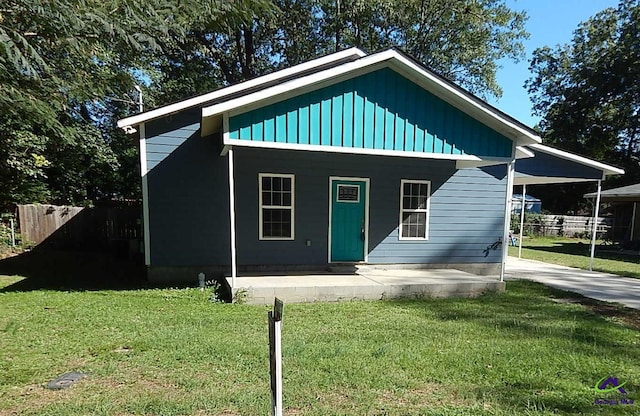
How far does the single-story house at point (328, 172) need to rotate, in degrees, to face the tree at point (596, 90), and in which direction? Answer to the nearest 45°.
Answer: approximately 135° to its left

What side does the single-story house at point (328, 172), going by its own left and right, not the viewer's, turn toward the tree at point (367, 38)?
back

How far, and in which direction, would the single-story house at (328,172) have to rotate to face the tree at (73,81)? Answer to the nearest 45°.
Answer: approximately 90° to its right

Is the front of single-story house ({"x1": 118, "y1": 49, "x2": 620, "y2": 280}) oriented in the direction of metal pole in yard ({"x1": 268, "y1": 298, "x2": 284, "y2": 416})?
yes

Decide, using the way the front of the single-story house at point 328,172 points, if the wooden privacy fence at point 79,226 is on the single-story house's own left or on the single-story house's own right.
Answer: on the single-story house's own right

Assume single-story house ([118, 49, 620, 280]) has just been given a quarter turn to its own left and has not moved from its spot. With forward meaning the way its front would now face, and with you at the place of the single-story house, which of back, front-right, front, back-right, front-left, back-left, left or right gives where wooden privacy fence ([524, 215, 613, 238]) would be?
front-left

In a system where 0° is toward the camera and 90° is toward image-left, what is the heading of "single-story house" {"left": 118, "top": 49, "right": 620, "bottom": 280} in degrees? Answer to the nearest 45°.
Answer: approximately 0°
